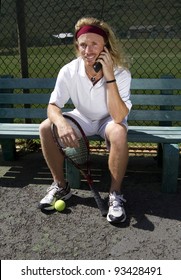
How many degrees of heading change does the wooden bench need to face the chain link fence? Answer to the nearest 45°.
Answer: approximately 180°

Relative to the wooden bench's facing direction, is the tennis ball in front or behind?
in front

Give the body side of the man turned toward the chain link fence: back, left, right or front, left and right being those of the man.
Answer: back

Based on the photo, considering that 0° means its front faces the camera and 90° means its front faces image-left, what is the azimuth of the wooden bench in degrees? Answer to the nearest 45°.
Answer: approximately 0°

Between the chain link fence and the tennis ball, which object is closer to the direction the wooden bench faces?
the tennis ball
